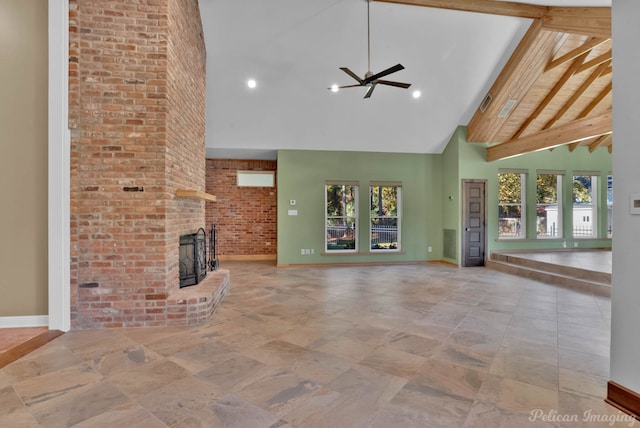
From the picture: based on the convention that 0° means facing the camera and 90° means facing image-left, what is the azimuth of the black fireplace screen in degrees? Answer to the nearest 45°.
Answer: approximately 315°

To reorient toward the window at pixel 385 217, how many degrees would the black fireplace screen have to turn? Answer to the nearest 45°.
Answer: approximately 90° to its left

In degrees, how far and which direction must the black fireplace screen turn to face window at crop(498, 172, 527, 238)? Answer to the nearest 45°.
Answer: approximately 45° to its left

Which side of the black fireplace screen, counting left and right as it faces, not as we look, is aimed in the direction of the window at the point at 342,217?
left

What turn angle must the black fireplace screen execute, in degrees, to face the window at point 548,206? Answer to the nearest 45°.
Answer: approximately 45° to its left
